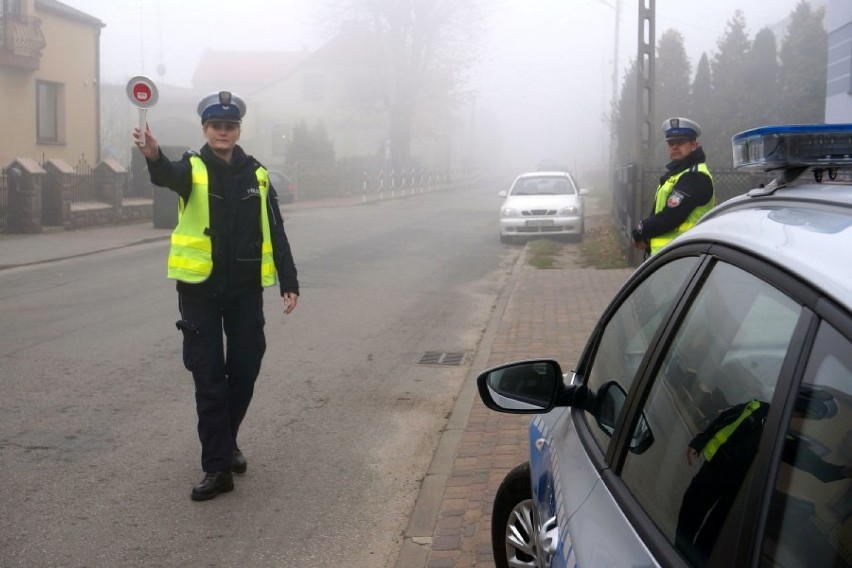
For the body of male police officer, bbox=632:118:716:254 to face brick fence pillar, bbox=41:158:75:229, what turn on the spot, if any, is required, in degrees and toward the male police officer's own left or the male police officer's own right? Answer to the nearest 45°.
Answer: approximately 90° to the male police officer's own right

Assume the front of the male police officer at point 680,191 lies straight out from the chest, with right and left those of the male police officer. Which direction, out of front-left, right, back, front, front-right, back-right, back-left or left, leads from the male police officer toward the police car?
front-left

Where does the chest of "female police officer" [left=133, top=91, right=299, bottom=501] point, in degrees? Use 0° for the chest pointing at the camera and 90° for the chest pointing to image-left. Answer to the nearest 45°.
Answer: approximately 0°

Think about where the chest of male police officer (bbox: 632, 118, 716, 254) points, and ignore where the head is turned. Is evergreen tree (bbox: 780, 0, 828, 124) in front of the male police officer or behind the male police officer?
behind

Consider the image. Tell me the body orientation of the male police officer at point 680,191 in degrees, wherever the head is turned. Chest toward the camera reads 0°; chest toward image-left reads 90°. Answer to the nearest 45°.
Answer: approximately 45°

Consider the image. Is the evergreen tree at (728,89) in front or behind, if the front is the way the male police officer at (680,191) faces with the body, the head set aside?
behind

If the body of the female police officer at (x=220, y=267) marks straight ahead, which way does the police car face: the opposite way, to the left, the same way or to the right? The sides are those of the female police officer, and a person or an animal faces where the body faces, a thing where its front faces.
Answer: the opposite way

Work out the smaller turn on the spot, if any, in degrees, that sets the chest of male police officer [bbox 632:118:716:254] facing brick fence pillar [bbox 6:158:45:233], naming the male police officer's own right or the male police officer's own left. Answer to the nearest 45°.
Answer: approximately 90° to the male police officer's own right

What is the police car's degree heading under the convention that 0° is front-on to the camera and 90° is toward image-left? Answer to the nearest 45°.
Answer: approximately 135°

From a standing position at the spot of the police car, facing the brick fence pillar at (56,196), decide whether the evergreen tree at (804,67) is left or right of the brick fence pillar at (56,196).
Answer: right

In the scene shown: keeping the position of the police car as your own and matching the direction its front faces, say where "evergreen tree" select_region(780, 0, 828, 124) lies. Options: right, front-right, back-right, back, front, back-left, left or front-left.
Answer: front-right

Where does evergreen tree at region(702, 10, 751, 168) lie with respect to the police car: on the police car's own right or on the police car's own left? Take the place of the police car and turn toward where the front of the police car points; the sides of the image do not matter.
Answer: on the police car's own right

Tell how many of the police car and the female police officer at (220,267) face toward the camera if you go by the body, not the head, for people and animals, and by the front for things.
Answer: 1

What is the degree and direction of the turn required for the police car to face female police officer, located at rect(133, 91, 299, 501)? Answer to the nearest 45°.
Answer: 0° — it already faces them
